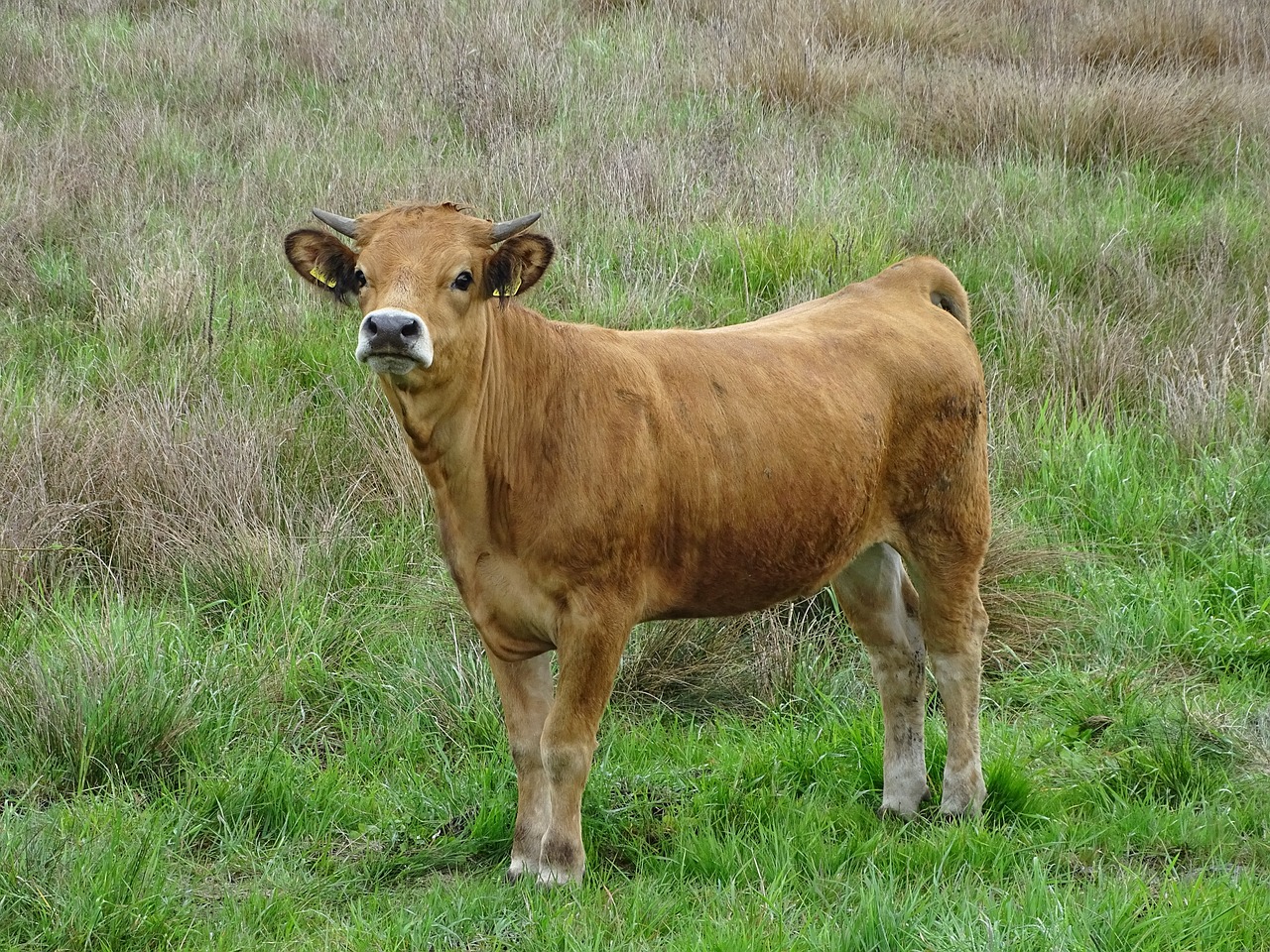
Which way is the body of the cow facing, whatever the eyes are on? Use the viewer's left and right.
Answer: facing the viewer and to the left of the viewer
